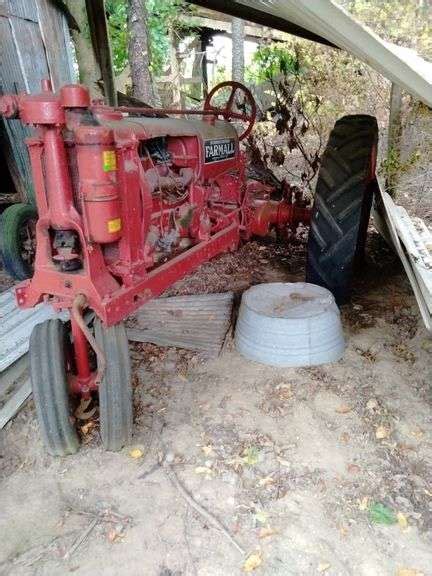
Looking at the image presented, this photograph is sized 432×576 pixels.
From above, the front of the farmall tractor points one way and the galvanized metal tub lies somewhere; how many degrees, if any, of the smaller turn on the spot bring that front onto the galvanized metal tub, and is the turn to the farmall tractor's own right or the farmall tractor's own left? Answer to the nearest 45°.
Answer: approximately 135° to the farmall tractor's own left

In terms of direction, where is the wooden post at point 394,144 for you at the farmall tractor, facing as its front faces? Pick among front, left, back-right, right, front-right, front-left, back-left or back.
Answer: back

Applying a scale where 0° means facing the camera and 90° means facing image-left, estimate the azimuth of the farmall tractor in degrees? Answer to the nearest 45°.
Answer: approximately 45°

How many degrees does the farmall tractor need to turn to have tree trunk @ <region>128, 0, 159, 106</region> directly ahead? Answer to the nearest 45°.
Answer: approximately 135° to its right

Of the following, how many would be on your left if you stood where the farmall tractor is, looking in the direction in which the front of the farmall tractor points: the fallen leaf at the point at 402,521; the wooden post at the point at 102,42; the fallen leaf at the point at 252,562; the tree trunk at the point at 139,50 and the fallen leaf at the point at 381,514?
3

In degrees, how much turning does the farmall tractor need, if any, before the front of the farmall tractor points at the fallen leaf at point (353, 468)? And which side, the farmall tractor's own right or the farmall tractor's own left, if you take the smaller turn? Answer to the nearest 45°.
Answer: approximately 90° to the farmall tractor's own left

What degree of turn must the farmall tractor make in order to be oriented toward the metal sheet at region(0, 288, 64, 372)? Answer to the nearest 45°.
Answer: approximately 90° to its right

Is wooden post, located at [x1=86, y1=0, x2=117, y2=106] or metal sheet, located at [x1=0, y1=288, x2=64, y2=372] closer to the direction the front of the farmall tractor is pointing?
the metal sheet
